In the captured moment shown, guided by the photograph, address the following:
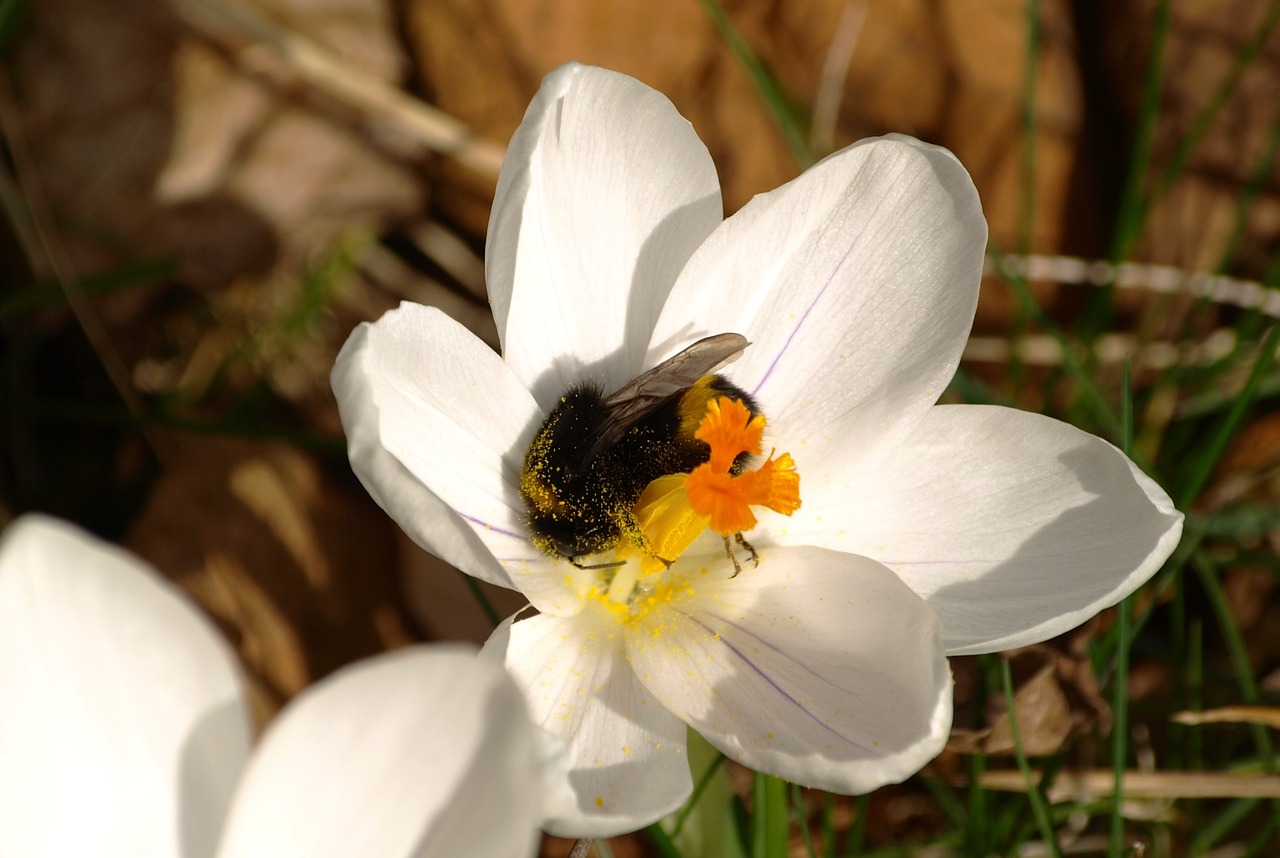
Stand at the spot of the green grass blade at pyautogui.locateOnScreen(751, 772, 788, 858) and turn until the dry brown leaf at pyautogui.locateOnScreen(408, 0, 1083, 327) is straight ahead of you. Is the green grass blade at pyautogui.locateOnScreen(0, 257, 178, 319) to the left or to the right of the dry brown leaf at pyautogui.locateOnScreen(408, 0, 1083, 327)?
left

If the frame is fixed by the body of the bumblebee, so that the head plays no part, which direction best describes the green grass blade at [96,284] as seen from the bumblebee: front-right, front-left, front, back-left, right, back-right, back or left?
front-right

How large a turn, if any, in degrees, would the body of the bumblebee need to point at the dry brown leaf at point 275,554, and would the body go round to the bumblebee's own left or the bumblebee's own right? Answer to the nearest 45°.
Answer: approximately 45° to the bumblebee's own right
